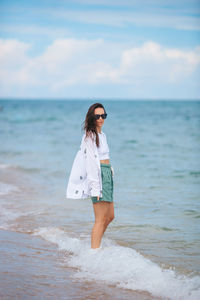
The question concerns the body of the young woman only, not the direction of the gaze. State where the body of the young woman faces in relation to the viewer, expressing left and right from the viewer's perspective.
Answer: facing the viewer and to the right of the viewer

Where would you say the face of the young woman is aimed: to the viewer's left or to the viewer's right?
to the viewer's right
